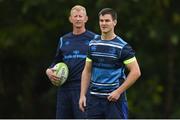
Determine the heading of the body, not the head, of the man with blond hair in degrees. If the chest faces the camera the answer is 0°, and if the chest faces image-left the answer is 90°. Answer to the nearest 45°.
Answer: approximately 0°

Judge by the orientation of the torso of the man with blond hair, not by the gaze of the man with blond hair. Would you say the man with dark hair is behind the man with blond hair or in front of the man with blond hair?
in front

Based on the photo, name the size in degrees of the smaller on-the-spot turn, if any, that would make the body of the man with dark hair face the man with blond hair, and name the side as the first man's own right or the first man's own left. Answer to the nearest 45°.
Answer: approximately 90° to the first man's own right

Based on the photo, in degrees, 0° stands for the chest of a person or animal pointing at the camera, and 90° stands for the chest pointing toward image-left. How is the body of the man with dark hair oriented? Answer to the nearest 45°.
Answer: approximately 45°

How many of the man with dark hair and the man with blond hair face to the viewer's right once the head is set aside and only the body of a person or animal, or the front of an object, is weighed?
0
